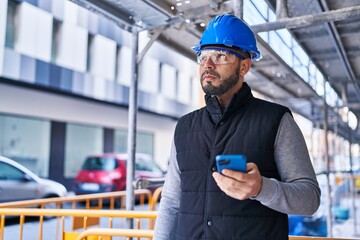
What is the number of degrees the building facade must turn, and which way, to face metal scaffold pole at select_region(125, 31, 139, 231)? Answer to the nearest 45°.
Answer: approximately 45° to its right

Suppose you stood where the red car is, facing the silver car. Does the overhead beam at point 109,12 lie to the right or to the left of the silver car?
left

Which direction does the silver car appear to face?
to the viewer's right

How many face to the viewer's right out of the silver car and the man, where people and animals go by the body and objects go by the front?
1

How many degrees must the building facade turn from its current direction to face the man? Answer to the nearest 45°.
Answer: approximately 45° to its right

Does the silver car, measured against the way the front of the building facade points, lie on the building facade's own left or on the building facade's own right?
on the building facade's own right
